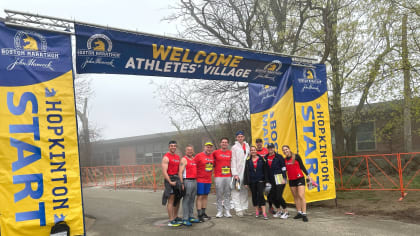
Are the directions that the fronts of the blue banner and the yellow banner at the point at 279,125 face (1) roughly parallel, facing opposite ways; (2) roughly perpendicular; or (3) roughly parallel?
roughly perpendicular

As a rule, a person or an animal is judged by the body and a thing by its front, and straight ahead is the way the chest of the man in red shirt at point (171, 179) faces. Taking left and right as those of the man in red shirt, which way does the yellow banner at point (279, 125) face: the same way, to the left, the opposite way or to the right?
to the right

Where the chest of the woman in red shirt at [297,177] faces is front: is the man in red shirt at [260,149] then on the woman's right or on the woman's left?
on the woman's right

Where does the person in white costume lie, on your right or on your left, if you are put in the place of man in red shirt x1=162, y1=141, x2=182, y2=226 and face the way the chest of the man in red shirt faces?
on your left

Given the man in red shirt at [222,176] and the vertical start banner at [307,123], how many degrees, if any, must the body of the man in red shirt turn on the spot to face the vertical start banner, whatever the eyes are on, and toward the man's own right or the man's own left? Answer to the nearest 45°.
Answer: approximately 135° to the man's own left

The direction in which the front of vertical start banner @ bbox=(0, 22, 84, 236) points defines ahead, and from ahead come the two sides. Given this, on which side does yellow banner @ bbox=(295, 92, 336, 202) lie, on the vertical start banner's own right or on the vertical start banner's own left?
on the vertical start banner's own left

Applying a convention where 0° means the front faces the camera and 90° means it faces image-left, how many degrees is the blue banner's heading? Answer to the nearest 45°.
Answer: approximately 315°
